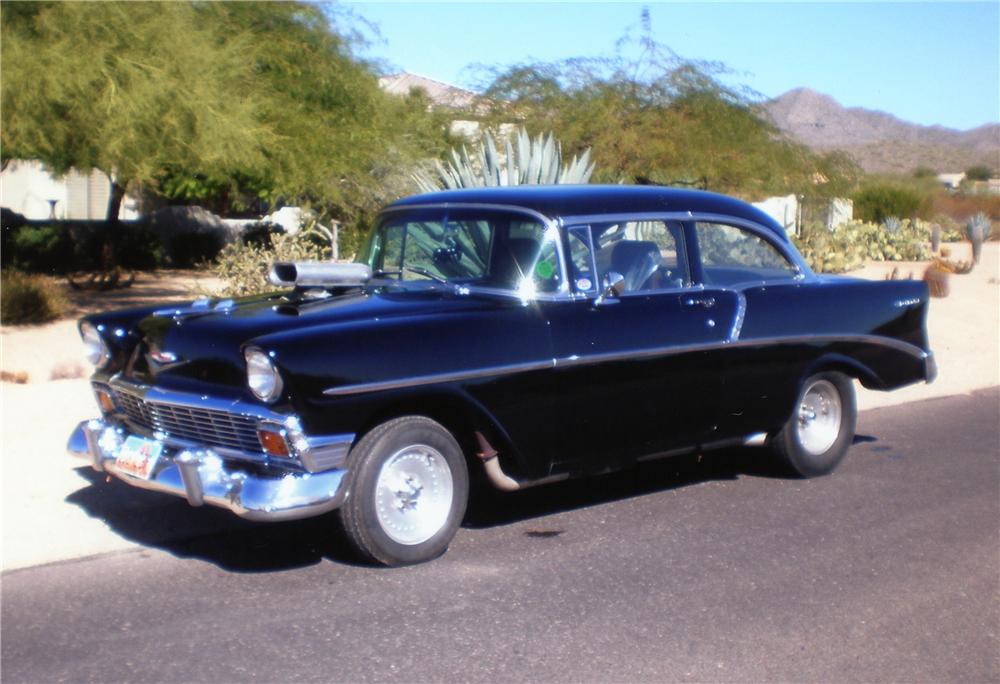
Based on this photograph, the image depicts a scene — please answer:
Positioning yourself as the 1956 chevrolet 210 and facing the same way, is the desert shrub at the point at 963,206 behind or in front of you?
behind

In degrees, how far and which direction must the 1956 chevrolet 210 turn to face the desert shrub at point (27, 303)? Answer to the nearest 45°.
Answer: approximately 90° to its right

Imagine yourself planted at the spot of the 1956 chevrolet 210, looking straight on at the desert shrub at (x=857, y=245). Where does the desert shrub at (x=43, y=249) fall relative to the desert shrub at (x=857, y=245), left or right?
left

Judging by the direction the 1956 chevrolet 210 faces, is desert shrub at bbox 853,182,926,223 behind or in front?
behind

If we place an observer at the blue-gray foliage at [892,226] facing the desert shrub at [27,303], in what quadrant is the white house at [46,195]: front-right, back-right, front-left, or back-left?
front-right

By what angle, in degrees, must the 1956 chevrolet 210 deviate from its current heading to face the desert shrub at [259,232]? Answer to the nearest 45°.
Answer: approximately 135° to its right

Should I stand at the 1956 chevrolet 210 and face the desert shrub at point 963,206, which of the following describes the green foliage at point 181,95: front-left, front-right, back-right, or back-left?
front-left

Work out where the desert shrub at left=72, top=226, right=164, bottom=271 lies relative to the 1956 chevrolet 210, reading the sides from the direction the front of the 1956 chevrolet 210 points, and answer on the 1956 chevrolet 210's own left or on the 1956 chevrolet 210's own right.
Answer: on the 1956 chevrolet 210's own right

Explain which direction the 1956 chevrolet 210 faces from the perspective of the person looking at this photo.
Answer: facing the viewer and to the left of the viewer

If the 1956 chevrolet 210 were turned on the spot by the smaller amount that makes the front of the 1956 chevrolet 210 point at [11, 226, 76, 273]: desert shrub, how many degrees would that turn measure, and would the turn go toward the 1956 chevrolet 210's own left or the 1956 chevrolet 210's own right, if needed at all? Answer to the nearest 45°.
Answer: approximately 90° to the 1956 chevrolet 210's own right

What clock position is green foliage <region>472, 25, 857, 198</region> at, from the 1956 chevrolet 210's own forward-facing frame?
The green foliage is roughly at 5 o'clock from the 1956 chevrolet 210.
